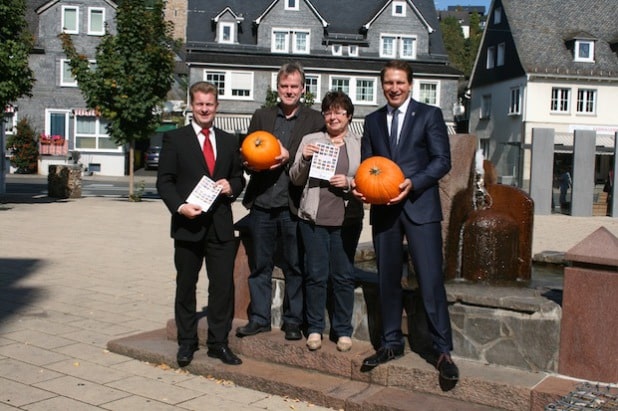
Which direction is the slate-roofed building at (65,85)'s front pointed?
toward the camera

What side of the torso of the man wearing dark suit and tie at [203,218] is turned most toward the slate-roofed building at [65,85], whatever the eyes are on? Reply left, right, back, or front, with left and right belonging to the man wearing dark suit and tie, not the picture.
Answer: back

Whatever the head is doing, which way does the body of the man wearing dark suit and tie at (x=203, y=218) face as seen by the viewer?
toward the camera

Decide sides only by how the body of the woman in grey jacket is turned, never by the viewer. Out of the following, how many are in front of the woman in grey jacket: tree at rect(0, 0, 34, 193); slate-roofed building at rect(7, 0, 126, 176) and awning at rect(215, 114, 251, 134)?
0

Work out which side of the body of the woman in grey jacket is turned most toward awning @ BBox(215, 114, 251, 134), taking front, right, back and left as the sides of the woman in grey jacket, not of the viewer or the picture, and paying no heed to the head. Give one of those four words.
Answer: back

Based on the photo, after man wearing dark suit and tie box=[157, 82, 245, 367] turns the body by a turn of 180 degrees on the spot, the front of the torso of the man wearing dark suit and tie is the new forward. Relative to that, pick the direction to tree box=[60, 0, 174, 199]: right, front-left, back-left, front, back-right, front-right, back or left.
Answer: front

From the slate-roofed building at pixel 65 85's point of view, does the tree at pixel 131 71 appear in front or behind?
in front

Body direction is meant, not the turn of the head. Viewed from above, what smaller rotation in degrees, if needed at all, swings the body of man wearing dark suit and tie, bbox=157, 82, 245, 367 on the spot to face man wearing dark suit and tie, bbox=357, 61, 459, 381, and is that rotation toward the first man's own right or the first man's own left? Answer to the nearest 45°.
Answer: approximately 45° to the first man's own left

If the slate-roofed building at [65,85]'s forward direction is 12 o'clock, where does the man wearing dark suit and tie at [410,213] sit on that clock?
The man wearing dark suit and tie is roughly at 12 o'clock from the slate-roofed building.

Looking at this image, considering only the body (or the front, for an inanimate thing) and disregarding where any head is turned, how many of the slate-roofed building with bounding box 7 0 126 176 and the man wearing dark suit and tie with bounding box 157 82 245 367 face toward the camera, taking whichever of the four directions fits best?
2

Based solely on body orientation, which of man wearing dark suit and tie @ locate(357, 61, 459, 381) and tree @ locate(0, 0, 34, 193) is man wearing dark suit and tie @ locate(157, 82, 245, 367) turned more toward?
the man wearing dark suit and tie

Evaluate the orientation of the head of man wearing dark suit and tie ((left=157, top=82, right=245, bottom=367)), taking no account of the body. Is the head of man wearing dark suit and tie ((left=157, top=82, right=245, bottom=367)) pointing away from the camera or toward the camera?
toward the camera

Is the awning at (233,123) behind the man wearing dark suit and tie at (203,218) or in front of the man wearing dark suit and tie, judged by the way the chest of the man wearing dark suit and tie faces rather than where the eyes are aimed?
behind

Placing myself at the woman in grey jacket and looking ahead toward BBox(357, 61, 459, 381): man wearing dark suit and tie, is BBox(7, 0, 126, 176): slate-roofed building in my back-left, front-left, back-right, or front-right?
back-left

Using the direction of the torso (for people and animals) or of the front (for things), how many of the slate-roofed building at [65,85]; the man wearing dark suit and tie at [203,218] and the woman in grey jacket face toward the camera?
3

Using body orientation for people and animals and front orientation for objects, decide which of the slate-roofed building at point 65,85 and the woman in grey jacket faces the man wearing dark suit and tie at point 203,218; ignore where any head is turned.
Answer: the slate-roofed building

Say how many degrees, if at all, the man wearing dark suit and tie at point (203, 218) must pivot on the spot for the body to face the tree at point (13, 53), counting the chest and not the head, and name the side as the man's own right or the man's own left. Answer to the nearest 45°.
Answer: approximately 180°

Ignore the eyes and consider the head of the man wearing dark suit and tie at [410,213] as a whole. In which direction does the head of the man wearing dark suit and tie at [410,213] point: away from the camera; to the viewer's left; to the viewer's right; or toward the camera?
toward the camera

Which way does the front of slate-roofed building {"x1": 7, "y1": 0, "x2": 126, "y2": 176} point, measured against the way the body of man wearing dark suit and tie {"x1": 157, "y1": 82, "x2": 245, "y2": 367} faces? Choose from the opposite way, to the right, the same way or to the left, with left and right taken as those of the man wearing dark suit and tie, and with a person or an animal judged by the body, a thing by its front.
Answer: the same way
